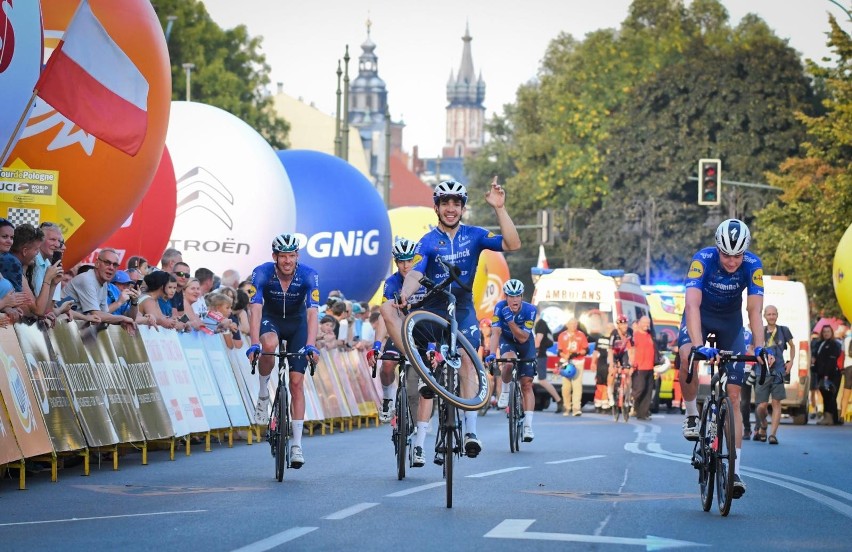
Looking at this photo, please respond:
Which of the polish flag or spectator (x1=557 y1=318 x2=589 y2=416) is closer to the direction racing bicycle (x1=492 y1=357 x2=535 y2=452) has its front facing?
the polish flag

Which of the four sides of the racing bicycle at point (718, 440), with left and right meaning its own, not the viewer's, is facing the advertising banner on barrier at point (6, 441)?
right

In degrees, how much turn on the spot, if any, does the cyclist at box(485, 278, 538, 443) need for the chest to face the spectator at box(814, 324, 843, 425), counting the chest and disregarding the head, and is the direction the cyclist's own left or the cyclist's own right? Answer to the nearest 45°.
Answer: approximately 135° to the cyclist's own left

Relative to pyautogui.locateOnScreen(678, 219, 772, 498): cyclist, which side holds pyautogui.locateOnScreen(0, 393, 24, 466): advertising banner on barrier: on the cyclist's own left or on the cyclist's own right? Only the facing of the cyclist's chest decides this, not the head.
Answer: on the cyclist's own right

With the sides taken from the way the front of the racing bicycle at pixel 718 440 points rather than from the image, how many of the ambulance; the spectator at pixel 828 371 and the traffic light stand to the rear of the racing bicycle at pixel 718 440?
3

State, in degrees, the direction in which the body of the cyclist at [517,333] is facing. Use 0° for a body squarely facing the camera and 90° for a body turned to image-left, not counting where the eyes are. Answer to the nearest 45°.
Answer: approximately 0°

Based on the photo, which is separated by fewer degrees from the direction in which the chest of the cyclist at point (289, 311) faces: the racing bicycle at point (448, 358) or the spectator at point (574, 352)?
the racing bicycle
